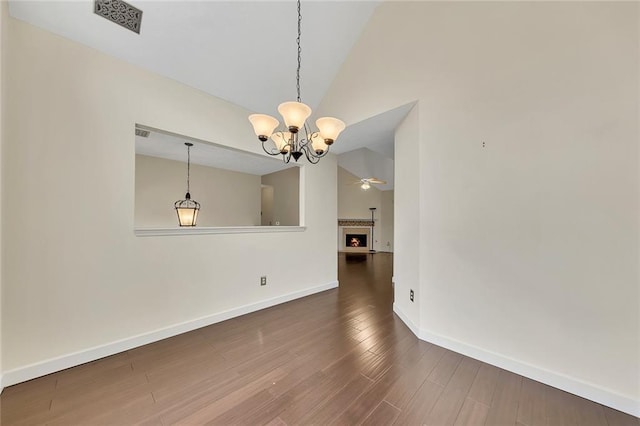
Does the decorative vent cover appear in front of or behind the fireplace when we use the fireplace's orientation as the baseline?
in front

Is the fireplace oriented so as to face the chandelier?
yes

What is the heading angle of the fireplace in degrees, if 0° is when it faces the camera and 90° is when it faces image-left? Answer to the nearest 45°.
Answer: approximately 0°
